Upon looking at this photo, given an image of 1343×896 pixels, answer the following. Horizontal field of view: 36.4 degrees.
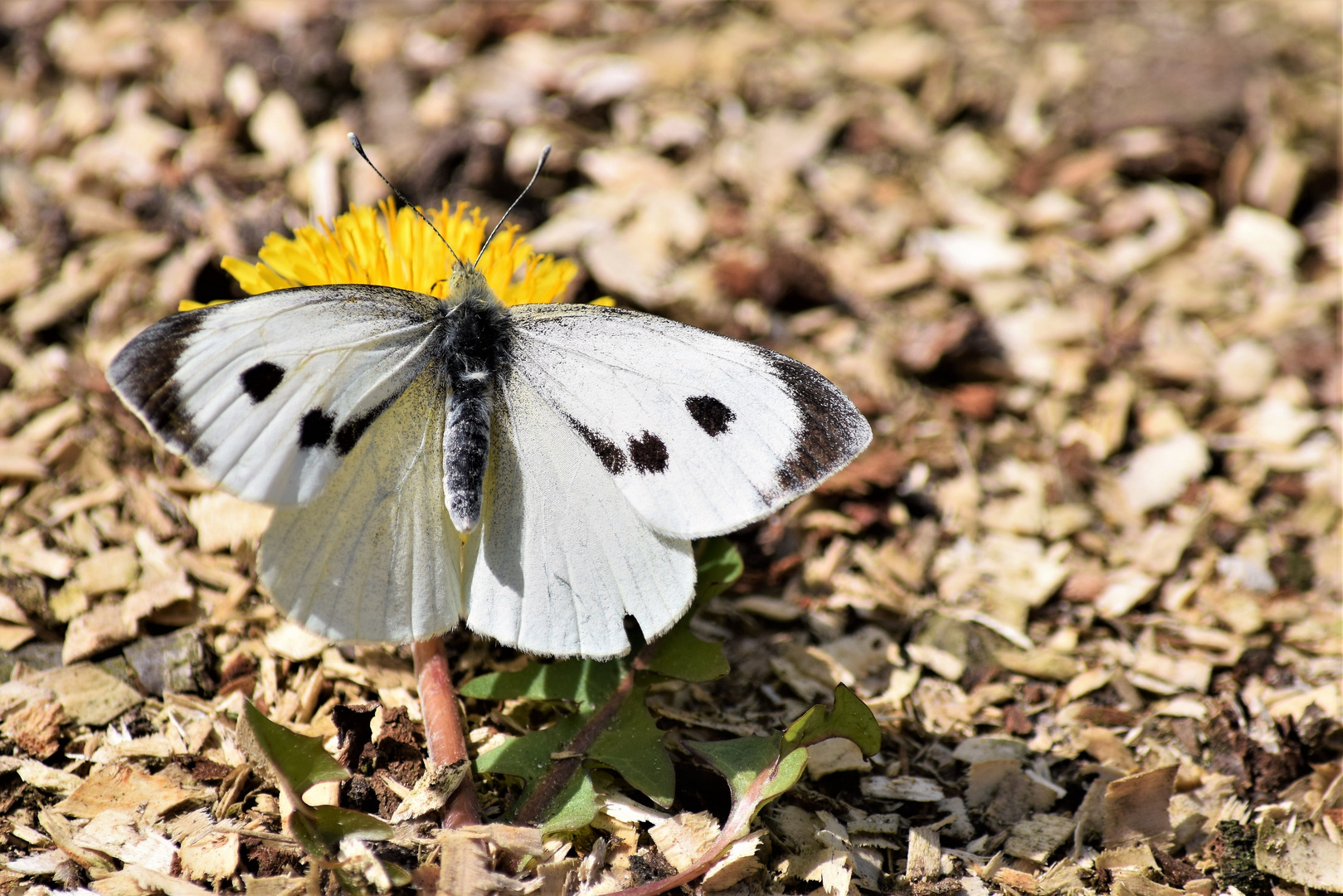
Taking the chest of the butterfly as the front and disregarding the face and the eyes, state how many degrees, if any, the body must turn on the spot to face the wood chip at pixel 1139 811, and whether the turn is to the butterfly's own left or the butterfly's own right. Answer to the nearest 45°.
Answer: approximately 90° to the butterfly's own right

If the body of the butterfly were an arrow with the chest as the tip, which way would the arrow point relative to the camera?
away from the camera
